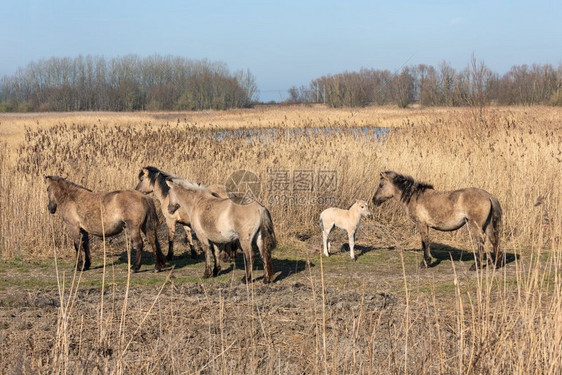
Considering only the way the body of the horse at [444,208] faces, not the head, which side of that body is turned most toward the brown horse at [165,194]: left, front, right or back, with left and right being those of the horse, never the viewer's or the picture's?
front

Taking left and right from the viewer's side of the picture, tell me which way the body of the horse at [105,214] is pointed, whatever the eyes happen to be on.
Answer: facing to the left of the viewer

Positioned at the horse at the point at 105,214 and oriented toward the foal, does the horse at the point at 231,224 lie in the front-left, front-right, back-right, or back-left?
front-right

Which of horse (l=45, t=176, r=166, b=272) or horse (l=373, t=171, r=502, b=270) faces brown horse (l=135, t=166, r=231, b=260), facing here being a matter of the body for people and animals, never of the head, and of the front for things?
horse (l=373, t=171, r=502, b=270)

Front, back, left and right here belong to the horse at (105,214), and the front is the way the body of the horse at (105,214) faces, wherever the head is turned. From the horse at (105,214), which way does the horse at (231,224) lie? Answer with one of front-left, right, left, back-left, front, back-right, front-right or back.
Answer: back-left

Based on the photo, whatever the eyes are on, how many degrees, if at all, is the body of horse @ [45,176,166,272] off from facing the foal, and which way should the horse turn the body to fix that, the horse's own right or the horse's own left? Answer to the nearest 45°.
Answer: approximately 180°

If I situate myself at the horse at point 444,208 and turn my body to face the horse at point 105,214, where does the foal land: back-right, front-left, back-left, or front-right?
front-right

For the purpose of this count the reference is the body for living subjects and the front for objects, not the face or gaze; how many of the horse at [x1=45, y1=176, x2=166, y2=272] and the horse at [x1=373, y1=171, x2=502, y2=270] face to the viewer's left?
2

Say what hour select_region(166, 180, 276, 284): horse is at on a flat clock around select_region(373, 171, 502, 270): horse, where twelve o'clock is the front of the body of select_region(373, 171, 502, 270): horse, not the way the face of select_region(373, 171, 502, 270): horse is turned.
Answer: select_region(166, 180, 276, 284): horse is roughly at 11 o'clock from select_region(373, 171, 502, 270): horse.

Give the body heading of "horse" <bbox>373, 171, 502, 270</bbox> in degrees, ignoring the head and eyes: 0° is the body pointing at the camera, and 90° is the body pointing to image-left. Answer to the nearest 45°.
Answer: approximately 90°

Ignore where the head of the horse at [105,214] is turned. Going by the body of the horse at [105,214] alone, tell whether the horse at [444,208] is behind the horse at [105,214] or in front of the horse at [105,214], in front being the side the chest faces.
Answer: behind

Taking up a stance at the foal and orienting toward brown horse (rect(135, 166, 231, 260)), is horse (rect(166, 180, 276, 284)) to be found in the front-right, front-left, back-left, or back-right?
front-left

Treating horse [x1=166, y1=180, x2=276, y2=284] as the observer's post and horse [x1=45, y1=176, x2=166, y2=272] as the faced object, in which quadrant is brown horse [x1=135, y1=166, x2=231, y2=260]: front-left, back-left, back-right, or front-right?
front-right

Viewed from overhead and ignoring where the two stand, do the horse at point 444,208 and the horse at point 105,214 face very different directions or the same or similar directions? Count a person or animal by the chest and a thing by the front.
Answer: same or similar directions
